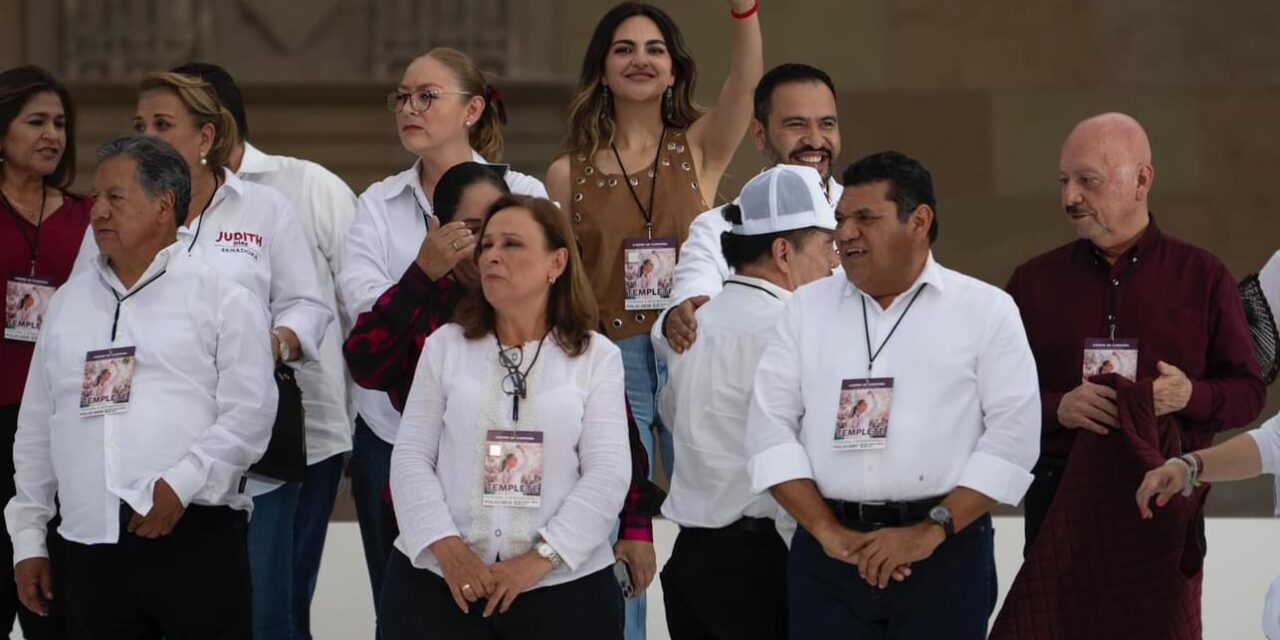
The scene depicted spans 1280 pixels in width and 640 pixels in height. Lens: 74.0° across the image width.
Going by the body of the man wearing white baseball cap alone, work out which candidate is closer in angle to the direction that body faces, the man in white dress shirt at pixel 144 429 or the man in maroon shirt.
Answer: the man in maroon shirt

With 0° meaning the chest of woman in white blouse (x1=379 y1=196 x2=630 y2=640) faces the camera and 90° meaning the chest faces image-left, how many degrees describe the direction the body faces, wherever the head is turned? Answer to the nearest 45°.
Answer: approximately 0°

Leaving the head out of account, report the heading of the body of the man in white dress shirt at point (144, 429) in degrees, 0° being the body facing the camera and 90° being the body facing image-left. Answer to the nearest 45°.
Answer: approximately 45°

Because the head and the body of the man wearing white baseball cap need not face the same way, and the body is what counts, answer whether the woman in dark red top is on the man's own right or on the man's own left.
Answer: on the man's own left

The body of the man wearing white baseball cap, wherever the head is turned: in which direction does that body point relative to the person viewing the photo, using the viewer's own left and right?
facing away from the viewer and to the right of the viewer

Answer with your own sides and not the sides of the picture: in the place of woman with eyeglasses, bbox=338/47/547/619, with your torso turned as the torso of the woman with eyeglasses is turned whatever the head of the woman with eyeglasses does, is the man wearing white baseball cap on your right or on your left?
on your left

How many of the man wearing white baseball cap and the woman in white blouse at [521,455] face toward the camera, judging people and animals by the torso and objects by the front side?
1
